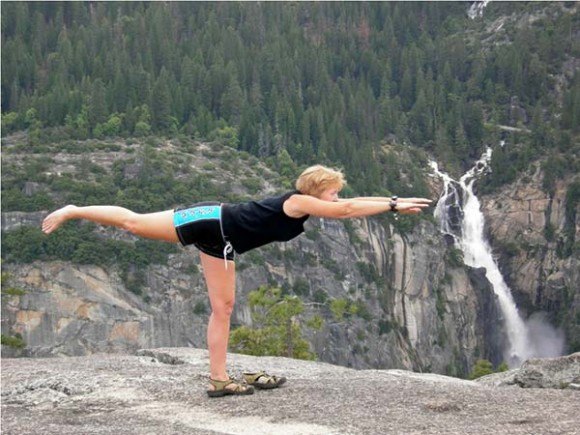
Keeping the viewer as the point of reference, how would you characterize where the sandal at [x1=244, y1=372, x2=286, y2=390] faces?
facing to the right of the viewer
